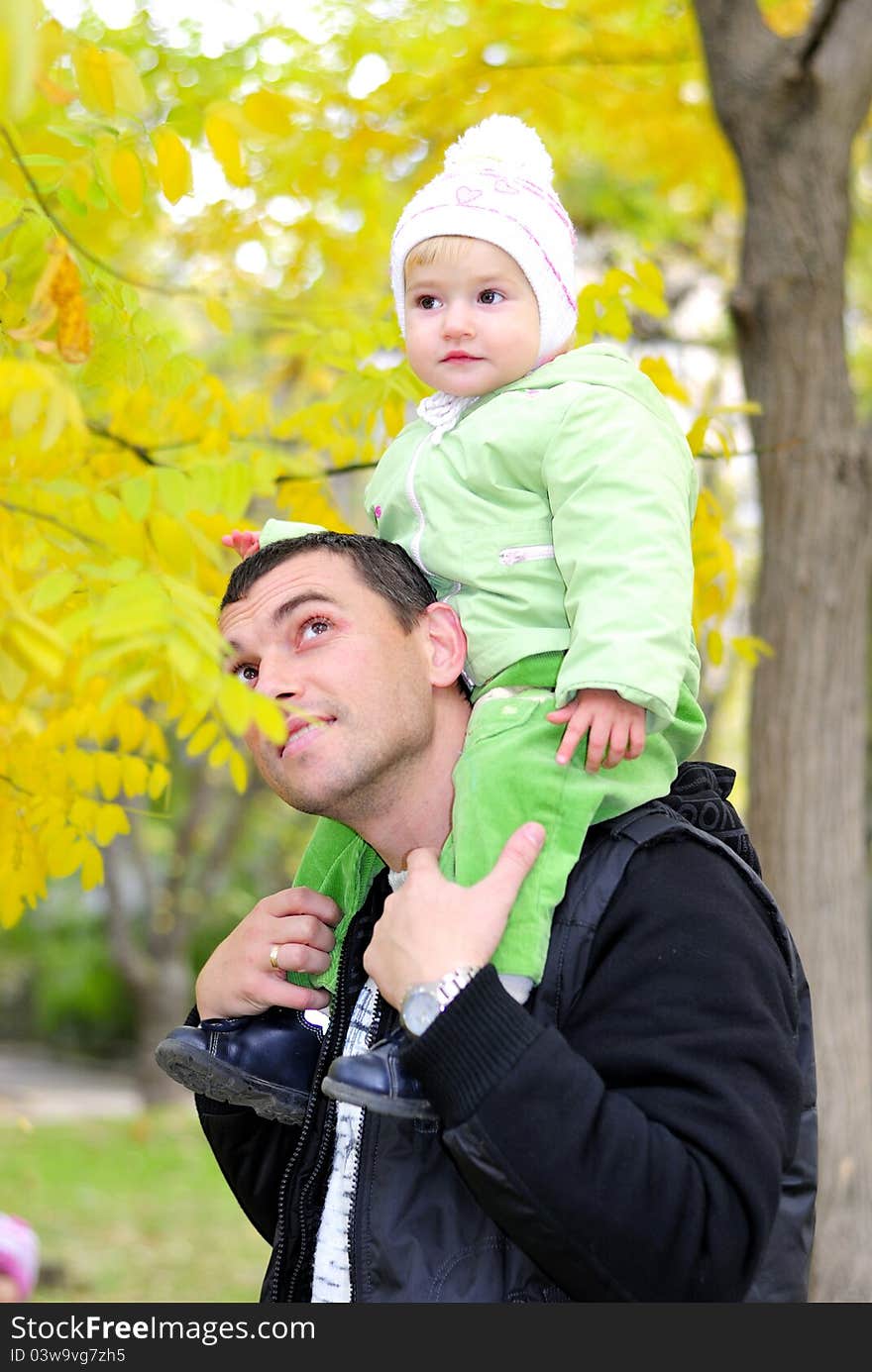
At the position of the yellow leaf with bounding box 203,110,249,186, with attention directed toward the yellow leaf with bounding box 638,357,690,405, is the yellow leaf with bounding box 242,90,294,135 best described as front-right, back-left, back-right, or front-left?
front-left

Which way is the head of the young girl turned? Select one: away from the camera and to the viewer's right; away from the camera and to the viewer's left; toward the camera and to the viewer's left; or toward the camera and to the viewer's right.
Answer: toward the camera and to the viewer's left

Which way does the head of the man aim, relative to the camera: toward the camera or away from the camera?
toward the camera

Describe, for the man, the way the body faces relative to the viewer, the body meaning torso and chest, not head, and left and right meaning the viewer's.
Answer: facing the viewer and to the left of the viewer

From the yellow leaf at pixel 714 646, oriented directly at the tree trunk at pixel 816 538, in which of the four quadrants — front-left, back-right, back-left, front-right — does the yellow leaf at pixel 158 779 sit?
back-left

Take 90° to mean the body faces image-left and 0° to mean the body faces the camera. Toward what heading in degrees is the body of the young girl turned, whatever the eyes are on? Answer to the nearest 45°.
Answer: approximately 45°

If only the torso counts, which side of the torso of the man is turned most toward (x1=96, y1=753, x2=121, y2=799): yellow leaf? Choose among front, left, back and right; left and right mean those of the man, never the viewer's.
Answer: right

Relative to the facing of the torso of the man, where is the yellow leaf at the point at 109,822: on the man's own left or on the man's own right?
on the man's own right
